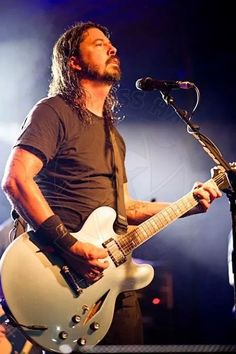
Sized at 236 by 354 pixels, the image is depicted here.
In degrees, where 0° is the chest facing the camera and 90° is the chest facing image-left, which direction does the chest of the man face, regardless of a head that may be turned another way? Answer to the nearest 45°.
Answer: approximately 315°
